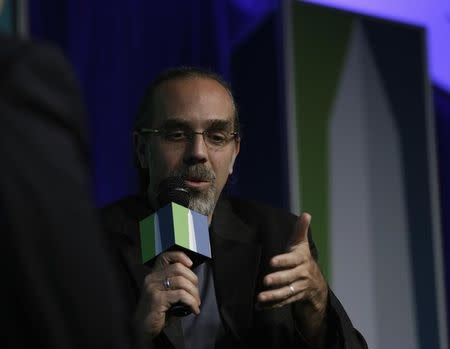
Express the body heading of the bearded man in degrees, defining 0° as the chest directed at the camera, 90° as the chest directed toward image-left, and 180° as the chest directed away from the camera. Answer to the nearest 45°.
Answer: approximately 0°

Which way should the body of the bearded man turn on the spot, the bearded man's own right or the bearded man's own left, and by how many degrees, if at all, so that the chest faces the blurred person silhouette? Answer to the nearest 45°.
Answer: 0° — they already face them
